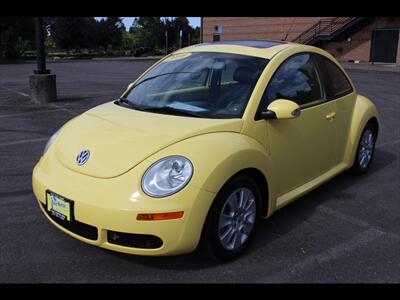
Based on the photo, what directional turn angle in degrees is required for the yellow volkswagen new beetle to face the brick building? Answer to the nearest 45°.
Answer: approximately 135° to its right

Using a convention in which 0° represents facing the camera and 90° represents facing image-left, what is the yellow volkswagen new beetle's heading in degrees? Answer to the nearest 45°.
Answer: approximately 45°

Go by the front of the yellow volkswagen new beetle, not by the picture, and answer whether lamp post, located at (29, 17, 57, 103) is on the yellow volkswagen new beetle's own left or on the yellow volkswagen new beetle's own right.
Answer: on the yellow volkswagen new beetle's own right

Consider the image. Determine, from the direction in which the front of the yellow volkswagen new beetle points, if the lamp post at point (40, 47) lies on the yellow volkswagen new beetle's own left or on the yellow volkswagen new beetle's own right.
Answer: on the yellow volkswagen new beetle's own right

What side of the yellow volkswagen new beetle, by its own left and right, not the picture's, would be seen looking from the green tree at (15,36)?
right

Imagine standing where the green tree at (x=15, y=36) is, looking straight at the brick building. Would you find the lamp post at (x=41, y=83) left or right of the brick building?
right
